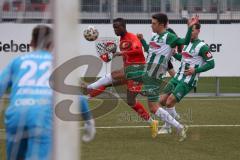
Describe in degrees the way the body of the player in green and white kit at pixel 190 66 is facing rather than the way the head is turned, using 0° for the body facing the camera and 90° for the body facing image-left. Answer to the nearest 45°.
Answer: approximately 45°

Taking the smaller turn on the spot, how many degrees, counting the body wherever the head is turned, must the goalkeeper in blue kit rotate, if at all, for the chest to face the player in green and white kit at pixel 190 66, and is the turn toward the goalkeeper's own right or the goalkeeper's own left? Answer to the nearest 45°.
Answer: approximately 45° to the goalkeeper's own right

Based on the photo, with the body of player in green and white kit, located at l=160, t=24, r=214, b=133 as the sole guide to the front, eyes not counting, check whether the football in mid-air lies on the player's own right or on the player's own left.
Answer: on the player's own right

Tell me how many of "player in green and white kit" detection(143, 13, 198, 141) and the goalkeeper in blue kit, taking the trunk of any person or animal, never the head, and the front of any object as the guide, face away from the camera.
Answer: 1

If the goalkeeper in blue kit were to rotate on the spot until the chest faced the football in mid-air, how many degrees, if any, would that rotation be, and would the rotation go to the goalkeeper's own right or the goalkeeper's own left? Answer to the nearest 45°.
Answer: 0° — they already face it

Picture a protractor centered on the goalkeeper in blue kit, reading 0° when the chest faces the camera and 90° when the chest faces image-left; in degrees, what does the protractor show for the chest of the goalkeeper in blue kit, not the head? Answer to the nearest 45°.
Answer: approximately 180°

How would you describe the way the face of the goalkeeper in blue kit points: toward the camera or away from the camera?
away from the camera

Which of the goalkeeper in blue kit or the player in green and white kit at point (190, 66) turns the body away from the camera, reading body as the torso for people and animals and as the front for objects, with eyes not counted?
the goalkeeper in blue kit

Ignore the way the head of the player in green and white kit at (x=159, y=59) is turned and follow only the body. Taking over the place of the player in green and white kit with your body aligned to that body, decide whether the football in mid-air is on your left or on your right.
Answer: on your right

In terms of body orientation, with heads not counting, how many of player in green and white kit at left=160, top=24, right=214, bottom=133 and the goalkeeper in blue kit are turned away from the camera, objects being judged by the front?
1

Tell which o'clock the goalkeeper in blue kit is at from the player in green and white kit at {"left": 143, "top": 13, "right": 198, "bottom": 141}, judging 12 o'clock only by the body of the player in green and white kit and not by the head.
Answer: The goalkeeper in blue kit is roughly at 11 o'clock from the player in green and white kit.

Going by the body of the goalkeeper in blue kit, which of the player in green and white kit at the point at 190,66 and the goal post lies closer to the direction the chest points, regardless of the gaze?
the player in green and white kit

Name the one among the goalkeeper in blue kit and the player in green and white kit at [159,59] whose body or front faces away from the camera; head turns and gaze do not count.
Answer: the goalkeeper in blue kit

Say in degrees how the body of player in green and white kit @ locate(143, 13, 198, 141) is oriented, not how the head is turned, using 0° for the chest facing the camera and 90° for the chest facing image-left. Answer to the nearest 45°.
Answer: approximately 45°
